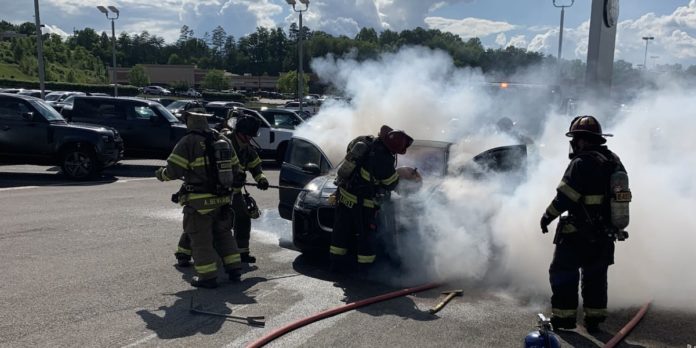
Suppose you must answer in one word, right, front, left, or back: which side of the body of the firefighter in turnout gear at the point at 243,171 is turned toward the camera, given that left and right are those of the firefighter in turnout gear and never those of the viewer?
right

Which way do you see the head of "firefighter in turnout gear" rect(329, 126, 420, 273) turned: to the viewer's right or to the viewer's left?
to the viewer's right

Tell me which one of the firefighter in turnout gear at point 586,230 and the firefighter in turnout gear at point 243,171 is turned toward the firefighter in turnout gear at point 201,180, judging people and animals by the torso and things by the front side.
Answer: the firefighter in turnout gear at point 586,230

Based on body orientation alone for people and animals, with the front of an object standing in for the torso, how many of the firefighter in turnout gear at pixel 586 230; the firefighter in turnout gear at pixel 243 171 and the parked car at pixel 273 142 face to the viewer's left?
1

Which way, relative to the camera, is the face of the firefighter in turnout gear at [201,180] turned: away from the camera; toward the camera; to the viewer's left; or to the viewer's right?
away from the camera

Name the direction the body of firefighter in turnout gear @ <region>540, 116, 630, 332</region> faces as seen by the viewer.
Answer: to the viewer's left

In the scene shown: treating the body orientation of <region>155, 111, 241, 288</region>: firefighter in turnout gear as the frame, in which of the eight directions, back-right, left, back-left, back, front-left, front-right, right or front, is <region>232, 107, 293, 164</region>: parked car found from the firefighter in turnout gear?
front-right

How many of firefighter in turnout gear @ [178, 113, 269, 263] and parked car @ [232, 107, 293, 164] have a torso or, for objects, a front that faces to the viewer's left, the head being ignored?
0

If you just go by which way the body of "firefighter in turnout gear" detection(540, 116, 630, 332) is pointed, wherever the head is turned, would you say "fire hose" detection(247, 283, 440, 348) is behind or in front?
in front

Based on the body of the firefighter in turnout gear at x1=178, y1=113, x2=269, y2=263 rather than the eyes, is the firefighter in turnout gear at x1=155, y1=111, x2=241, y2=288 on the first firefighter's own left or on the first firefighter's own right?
on the first firefighter's own right
